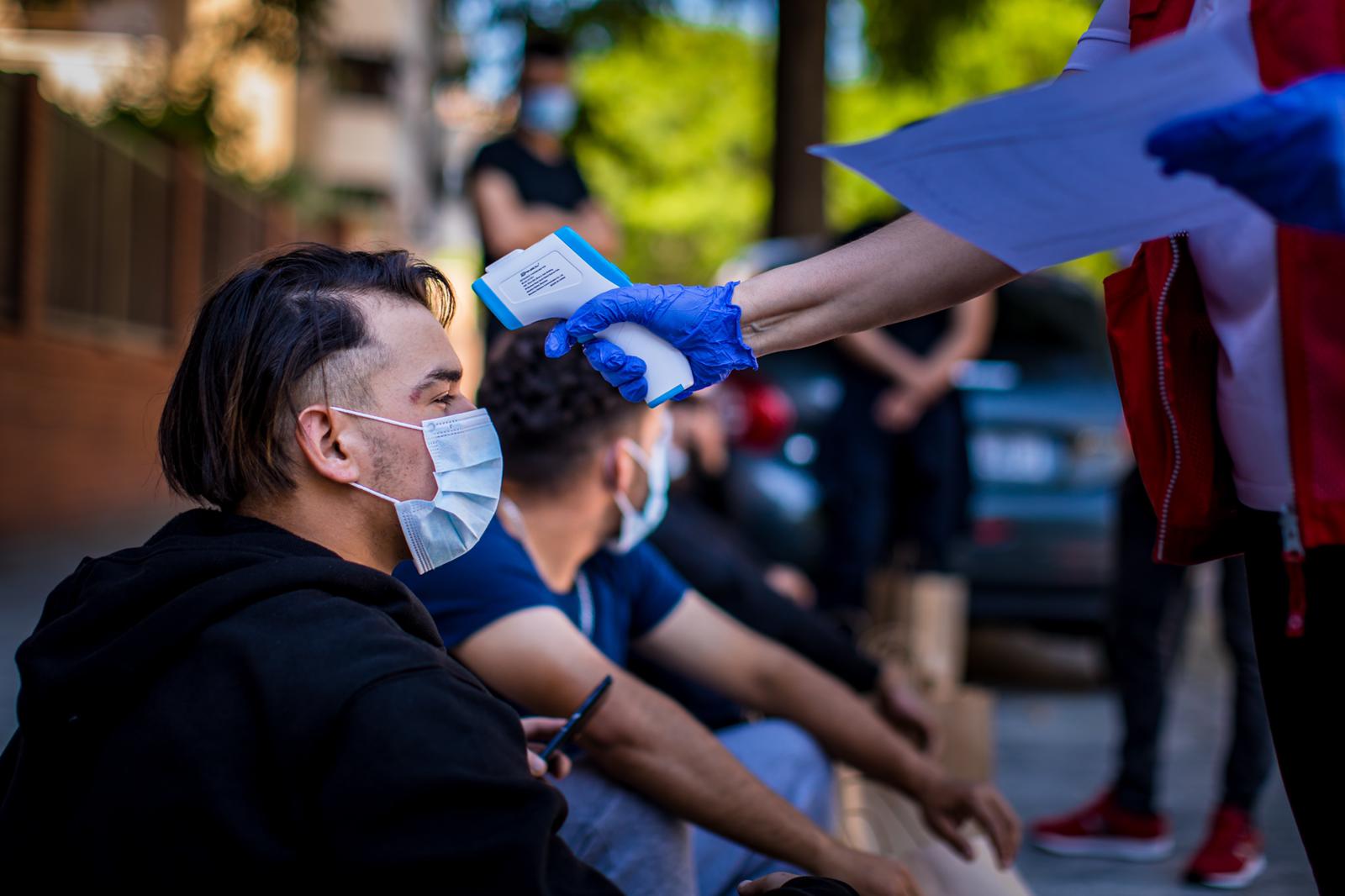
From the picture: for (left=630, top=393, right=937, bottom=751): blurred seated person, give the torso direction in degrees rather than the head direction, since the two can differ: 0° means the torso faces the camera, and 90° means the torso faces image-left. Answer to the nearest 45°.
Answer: approximately 315°

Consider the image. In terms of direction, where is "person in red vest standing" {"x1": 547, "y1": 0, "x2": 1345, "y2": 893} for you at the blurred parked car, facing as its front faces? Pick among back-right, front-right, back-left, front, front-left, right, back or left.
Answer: back

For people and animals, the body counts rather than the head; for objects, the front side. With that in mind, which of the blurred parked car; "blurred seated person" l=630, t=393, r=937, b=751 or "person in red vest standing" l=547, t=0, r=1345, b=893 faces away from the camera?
the blurred parked car

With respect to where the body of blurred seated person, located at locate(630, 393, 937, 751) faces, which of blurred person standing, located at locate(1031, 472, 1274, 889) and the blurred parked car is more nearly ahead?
the blurred person standing

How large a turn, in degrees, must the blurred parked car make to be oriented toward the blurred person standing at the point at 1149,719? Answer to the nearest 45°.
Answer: approximately 180°

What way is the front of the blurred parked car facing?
away from the camera

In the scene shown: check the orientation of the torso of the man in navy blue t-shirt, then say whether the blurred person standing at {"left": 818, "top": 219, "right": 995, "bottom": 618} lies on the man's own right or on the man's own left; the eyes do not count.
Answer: on the man's own left

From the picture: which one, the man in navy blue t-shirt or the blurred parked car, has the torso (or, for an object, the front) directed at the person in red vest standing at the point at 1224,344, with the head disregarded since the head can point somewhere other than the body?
the man in navy blue t-shirt
